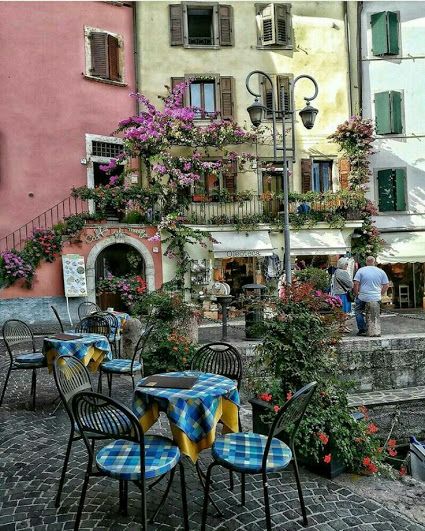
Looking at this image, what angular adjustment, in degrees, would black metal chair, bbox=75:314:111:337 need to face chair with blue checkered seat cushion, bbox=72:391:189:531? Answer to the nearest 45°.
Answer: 0° — it already faces it

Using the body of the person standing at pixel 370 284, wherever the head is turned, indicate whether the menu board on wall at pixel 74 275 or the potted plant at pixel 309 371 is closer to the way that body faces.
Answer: the menu board on wall

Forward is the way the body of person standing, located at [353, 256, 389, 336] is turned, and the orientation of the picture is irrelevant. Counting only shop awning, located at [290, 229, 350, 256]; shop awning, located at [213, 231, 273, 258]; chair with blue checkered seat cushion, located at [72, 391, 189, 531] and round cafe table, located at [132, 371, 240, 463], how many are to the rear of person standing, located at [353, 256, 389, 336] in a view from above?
2

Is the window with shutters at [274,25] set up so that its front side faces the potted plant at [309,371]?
yes

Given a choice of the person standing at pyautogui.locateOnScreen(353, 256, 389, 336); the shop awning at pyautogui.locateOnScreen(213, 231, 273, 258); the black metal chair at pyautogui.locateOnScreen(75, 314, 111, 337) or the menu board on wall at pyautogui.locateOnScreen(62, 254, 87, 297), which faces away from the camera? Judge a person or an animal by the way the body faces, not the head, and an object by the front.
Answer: the person standing

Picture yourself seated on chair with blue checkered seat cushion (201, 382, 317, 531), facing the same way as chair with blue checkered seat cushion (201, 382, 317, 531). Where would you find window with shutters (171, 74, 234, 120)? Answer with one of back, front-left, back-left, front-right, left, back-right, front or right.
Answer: front-right

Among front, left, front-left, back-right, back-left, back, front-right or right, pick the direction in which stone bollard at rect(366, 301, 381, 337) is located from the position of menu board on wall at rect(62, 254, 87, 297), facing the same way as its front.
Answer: front-left

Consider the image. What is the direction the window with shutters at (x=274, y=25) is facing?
toward the camera

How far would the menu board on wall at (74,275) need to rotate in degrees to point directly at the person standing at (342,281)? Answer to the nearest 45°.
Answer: approximately 45° to its left

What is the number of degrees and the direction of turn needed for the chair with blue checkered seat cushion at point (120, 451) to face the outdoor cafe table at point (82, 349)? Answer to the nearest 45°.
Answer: approximately 45° to its left

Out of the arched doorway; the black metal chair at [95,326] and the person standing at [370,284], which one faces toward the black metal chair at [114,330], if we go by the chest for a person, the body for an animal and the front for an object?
the arched doorway

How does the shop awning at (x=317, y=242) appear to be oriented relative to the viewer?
toward the camera

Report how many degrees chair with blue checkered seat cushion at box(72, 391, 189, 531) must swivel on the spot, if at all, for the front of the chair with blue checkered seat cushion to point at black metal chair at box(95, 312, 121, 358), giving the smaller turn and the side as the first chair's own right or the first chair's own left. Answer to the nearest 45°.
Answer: approximately 45° to the first chair's own left

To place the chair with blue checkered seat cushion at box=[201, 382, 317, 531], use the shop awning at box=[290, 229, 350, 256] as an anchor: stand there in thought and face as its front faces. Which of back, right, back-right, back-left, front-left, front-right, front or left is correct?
front

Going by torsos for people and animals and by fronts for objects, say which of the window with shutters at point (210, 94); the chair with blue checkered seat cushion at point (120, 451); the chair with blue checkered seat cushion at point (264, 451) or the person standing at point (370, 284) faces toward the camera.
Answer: the window with shutters

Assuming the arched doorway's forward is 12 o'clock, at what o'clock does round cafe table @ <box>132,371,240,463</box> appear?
The round cafe table is roughly at 12 o'clock from the arched doorway.

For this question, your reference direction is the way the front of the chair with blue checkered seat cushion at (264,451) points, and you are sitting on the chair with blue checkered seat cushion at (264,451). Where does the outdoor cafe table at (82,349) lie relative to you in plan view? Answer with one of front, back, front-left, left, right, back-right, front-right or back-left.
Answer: front
